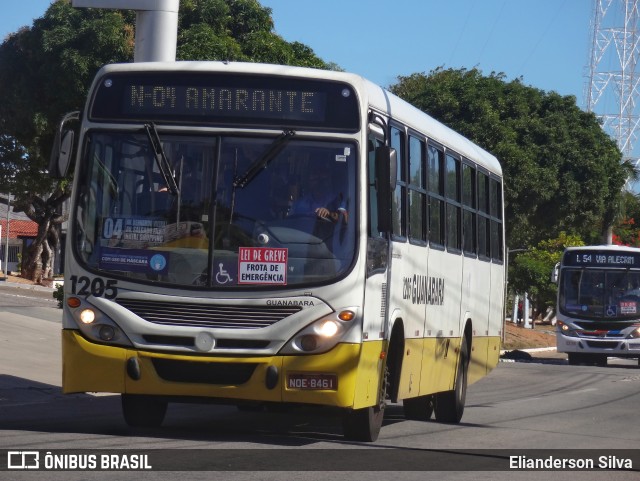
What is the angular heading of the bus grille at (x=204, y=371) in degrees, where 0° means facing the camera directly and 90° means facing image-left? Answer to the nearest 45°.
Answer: approximately 0°

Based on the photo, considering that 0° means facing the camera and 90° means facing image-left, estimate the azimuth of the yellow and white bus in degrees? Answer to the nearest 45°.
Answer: approximately 45°

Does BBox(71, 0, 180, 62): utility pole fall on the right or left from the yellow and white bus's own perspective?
on its right

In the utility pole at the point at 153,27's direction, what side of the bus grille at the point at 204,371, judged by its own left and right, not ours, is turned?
back

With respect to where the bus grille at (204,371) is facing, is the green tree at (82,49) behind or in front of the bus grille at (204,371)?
behind

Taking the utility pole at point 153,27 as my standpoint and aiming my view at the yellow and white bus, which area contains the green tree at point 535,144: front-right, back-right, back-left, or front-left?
back-left

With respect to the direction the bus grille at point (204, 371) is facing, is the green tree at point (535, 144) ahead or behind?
behind
